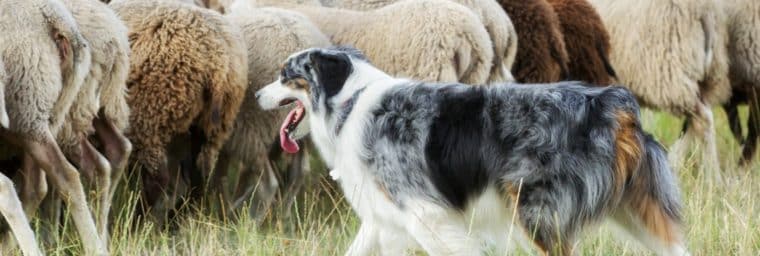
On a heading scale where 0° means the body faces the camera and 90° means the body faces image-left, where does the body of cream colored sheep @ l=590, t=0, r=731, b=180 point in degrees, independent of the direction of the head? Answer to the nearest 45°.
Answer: approximately 135°

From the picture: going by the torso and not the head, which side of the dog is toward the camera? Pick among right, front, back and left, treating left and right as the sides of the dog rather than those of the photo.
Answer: left

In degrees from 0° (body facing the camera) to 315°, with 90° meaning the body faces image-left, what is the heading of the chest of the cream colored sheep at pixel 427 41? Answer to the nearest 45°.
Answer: approximately 135°

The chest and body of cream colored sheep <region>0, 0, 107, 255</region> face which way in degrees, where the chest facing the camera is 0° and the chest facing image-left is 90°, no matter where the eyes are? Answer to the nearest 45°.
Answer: approximately 135°

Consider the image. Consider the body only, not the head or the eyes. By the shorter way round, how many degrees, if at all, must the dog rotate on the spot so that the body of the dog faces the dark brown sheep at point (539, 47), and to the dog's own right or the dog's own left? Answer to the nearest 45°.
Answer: approximately 90° to the dog's own right
